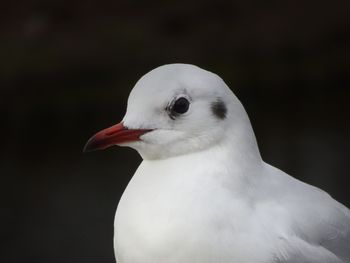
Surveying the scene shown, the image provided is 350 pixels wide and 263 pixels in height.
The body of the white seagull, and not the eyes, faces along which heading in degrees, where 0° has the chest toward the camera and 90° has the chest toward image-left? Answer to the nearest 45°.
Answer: approximately 90°
